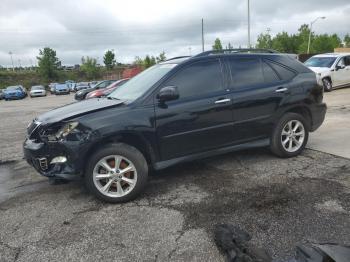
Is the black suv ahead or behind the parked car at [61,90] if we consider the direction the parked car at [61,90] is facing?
ahead

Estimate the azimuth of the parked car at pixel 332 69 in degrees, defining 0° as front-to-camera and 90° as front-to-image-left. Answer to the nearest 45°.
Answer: approximately 45°

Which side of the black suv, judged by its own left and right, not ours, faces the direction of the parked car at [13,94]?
right

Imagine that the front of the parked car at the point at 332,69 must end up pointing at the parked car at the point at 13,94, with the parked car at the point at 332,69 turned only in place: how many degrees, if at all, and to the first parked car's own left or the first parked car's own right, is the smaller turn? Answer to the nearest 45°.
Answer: approximately 45° to the first parked car's own right

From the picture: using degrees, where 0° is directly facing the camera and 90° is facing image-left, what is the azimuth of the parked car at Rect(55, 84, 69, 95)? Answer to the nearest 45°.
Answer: approximately 0°

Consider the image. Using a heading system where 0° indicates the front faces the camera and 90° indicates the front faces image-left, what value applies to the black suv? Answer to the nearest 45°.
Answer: approximately 45°

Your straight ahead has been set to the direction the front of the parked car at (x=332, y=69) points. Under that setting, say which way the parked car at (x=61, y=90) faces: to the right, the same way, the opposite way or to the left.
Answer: to the left

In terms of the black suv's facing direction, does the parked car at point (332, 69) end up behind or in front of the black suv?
behind

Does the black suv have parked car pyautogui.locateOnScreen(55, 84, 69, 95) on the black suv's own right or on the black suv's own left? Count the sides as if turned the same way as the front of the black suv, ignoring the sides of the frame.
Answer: on the black suv's own right
